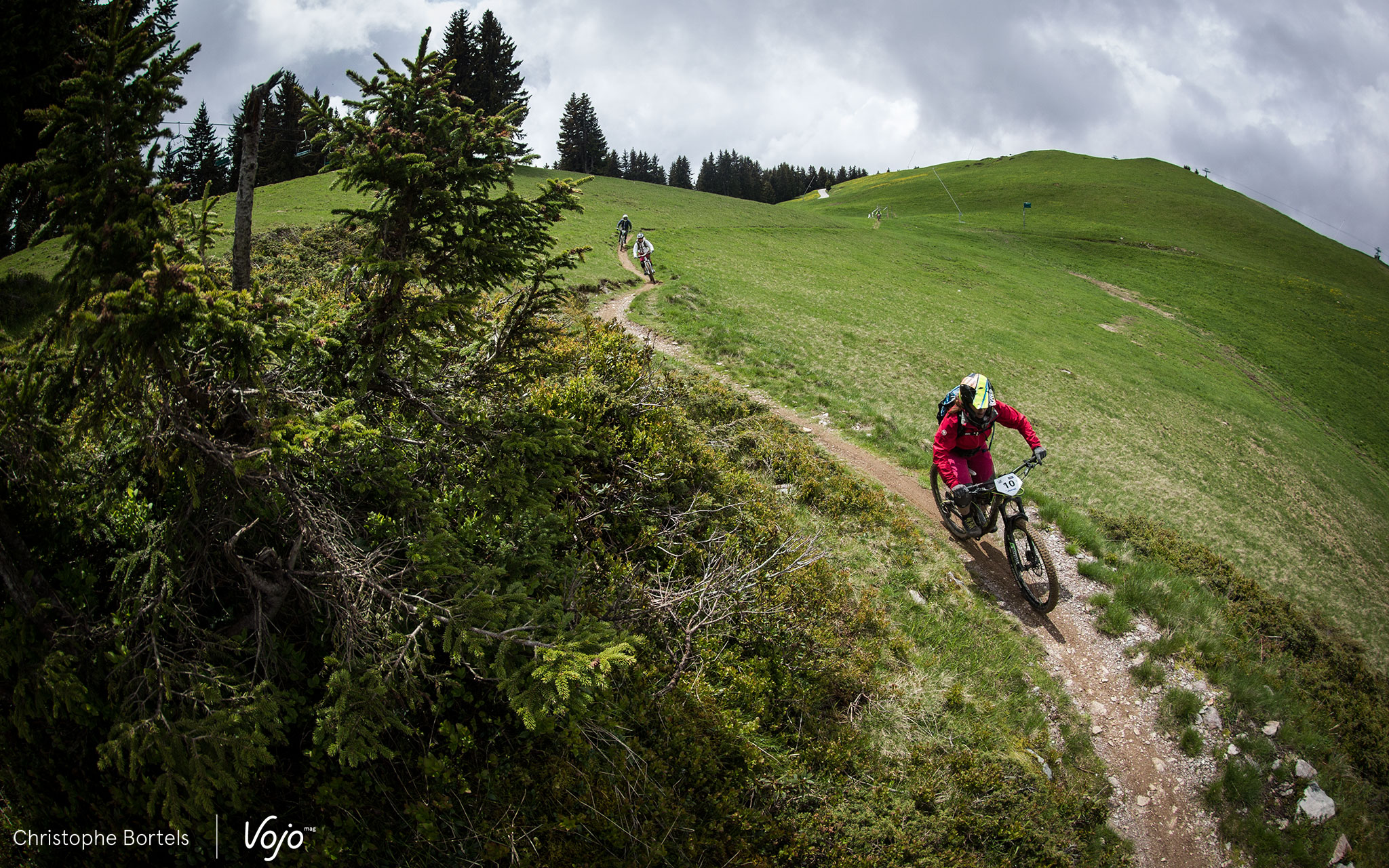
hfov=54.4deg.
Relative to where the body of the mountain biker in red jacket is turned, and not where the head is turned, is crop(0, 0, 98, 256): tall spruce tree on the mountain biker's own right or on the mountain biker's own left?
on the mountain biker's own right

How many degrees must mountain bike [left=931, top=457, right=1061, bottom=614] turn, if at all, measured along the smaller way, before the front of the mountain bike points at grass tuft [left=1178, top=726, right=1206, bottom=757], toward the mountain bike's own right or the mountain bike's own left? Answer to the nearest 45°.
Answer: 0° — it already faces it

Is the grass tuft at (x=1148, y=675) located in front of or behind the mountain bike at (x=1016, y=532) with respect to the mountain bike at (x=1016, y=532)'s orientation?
in front

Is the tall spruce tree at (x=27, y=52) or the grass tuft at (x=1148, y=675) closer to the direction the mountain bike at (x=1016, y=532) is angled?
the grass tuft

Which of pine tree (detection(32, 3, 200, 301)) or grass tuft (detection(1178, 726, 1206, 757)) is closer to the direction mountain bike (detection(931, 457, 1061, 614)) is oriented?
the grass tuft

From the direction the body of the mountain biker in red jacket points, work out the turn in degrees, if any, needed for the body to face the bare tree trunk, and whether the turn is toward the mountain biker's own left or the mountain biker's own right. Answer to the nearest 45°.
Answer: approximately 90° to the mountain biker's own right

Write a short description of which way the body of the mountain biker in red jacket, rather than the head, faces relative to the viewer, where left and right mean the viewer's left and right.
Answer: facing the viewer and to the right of the viewer
